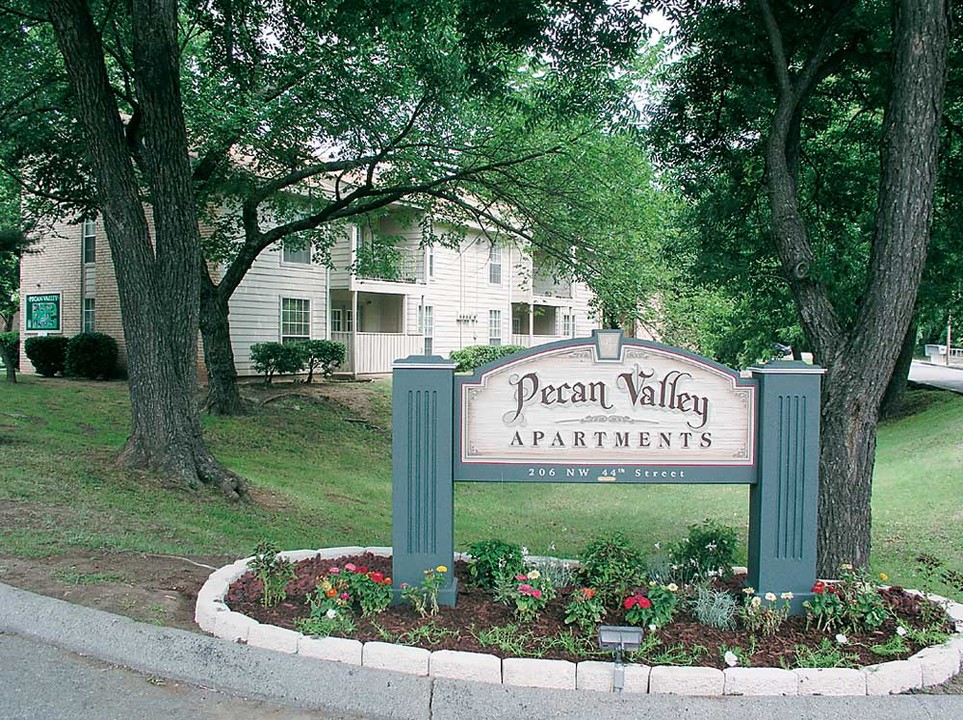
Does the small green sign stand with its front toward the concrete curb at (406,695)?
yes

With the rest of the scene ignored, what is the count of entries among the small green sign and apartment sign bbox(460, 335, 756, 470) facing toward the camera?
2

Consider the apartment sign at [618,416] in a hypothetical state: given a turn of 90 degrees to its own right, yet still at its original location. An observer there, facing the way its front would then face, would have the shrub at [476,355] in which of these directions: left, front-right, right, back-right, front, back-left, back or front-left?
right

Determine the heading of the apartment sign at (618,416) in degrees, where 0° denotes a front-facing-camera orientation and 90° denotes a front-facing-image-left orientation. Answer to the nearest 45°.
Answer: approximately 0°

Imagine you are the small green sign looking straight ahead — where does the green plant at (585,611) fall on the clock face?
The green plant is roughly at 12 o'clock from the small green sign.
